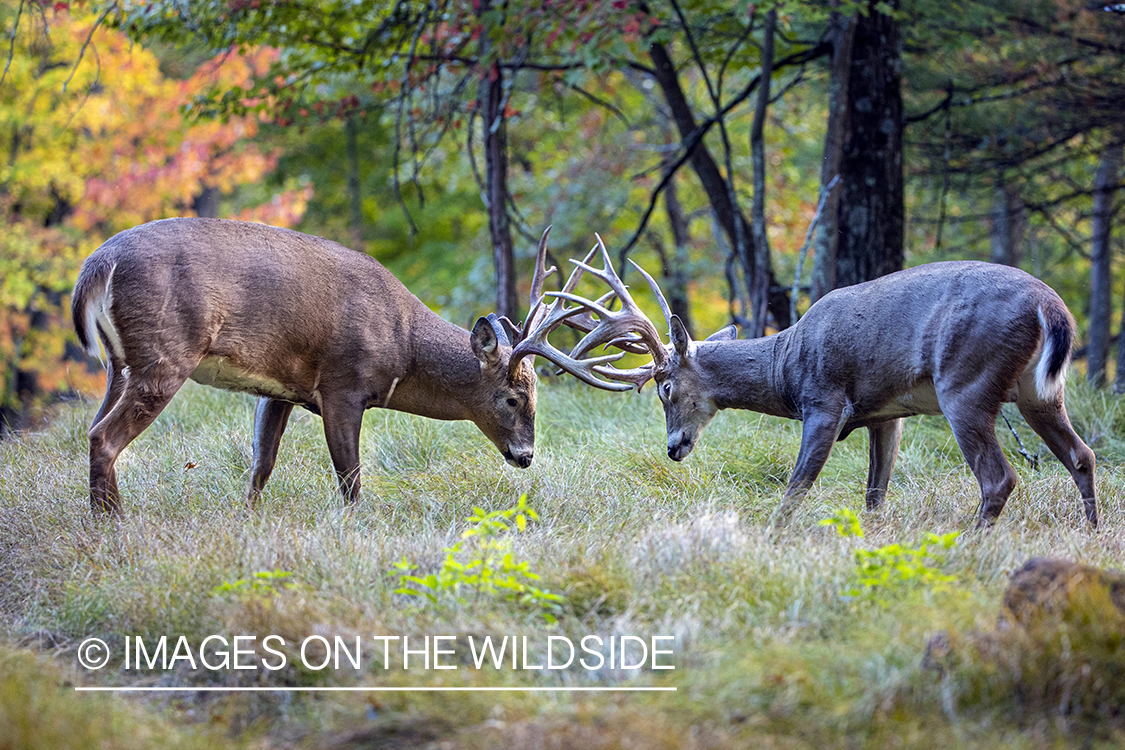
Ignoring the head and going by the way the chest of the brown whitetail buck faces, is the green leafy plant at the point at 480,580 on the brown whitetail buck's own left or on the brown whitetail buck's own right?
on the brown whitetail buck's own right

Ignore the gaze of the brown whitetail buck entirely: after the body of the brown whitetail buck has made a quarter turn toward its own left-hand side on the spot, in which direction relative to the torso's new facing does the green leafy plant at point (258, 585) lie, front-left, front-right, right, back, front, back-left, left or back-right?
back

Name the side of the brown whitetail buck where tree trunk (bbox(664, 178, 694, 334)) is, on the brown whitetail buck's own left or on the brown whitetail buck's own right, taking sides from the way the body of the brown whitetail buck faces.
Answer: on the brown whitetail buck's own left

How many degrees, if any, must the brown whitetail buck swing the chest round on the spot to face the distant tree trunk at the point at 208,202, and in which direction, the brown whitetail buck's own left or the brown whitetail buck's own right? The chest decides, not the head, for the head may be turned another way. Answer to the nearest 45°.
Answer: approximately 90° to the brown whitetail buck's own left

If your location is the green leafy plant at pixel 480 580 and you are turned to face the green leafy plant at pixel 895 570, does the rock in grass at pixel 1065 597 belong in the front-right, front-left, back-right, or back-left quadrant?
front-right

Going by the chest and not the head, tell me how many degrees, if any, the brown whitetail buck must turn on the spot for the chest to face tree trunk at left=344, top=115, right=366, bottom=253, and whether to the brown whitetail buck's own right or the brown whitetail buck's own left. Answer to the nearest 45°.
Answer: approximately 90° to the brown whitetail buck's own left

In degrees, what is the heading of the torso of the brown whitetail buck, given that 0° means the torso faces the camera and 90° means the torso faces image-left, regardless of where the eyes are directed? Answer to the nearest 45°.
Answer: approximately 270°

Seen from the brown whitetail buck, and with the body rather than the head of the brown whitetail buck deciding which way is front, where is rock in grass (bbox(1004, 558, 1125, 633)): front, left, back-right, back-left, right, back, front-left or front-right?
front-right
